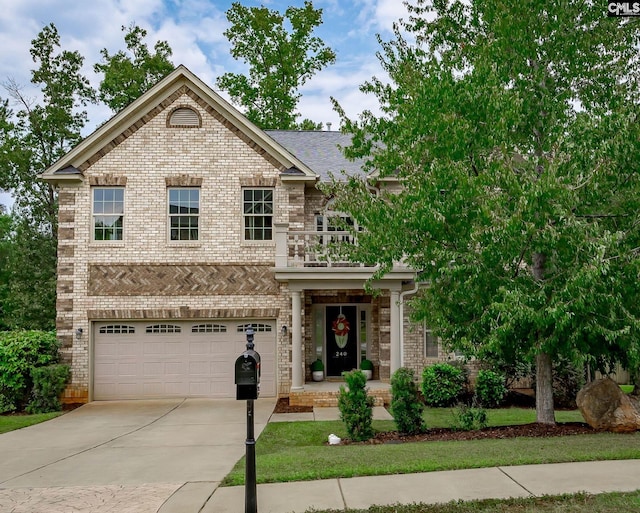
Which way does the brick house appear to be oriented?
toward the camera

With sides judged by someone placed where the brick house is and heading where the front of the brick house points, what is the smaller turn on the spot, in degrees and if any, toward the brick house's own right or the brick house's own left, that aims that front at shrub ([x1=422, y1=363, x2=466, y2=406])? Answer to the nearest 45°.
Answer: approximately 90° to the brick house's own left

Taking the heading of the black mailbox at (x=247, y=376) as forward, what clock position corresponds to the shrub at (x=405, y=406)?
The shrub is roughly at 7 o'clock from the black mailbox.

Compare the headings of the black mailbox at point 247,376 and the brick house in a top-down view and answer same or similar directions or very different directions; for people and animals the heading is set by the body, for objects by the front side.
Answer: same or similar directions

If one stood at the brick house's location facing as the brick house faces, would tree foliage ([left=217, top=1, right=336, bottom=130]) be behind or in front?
behind

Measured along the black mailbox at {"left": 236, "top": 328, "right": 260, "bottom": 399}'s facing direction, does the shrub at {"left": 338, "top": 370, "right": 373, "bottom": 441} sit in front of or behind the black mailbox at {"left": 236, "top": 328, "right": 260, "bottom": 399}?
behind

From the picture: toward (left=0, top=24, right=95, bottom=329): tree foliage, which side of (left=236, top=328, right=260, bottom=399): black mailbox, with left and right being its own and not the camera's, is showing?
back

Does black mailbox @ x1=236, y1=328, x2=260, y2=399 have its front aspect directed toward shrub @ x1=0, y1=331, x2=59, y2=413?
no

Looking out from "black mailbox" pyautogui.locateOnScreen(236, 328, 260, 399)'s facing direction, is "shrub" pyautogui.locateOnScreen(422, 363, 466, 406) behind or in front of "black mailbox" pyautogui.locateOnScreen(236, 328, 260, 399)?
behind

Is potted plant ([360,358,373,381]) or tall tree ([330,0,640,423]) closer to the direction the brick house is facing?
the tall tree

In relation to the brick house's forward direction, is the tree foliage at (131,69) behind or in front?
behind

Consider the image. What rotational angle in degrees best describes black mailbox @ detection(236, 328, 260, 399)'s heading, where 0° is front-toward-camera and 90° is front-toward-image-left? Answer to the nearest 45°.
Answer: approximately 0°

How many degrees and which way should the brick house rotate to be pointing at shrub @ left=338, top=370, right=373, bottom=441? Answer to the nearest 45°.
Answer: approximately 45° to its left

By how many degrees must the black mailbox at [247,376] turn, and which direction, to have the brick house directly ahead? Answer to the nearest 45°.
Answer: approximately 180°

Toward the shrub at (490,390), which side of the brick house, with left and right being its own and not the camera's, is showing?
left
